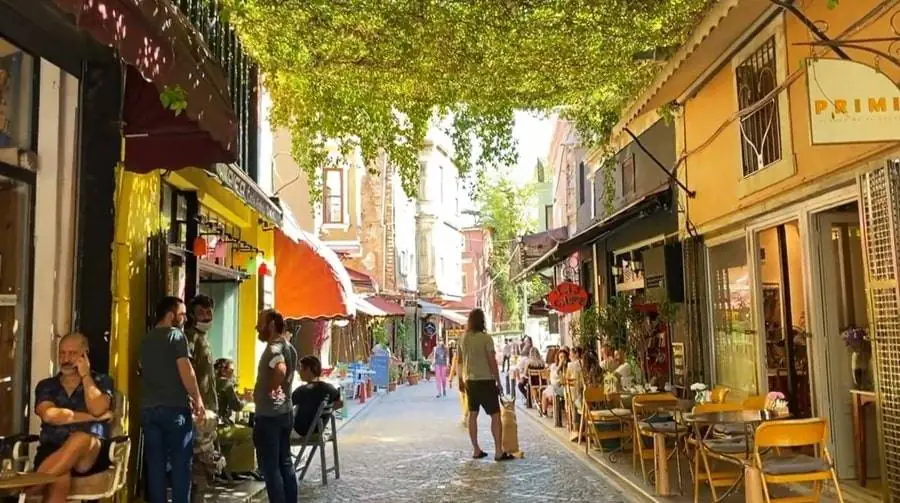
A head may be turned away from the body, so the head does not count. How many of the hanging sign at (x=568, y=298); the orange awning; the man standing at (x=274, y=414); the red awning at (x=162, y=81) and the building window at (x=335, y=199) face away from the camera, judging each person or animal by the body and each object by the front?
0

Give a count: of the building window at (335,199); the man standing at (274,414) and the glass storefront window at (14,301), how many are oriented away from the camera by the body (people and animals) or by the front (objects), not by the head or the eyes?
0

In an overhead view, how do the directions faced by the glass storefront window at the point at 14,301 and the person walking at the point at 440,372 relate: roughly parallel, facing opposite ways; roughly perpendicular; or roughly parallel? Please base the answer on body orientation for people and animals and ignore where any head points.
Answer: roughly perpendicular

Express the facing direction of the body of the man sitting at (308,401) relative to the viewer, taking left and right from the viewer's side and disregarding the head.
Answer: facing away from the viewer and to the left of the viewer

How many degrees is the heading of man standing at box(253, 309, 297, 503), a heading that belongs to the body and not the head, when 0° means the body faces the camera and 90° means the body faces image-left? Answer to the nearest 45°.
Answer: approximately 90°

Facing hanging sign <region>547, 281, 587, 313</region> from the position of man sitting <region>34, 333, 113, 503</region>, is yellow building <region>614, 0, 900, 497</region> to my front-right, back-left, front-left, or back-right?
front-right

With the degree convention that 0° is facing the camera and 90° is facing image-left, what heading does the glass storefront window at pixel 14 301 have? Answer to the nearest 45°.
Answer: approximately 315°

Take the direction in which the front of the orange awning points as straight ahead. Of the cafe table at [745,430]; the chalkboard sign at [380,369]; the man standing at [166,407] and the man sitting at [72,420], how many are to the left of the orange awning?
1

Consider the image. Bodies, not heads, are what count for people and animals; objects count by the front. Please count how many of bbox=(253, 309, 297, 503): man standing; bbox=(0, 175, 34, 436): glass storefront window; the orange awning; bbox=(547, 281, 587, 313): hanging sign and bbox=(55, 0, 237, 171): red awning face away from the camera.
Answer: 0

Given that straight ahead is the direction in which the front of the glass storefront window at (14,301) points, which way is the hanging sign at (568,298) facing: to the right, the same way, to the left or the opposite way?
to the right

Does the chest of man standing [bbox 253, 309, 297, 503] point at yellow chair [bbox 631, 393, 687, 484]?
no

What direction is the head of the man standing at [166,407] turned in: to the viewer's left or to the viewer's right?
to the viewer's right

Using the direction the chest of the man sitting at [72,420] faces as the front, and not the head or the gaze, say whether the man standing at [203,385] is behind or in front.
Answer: behind
